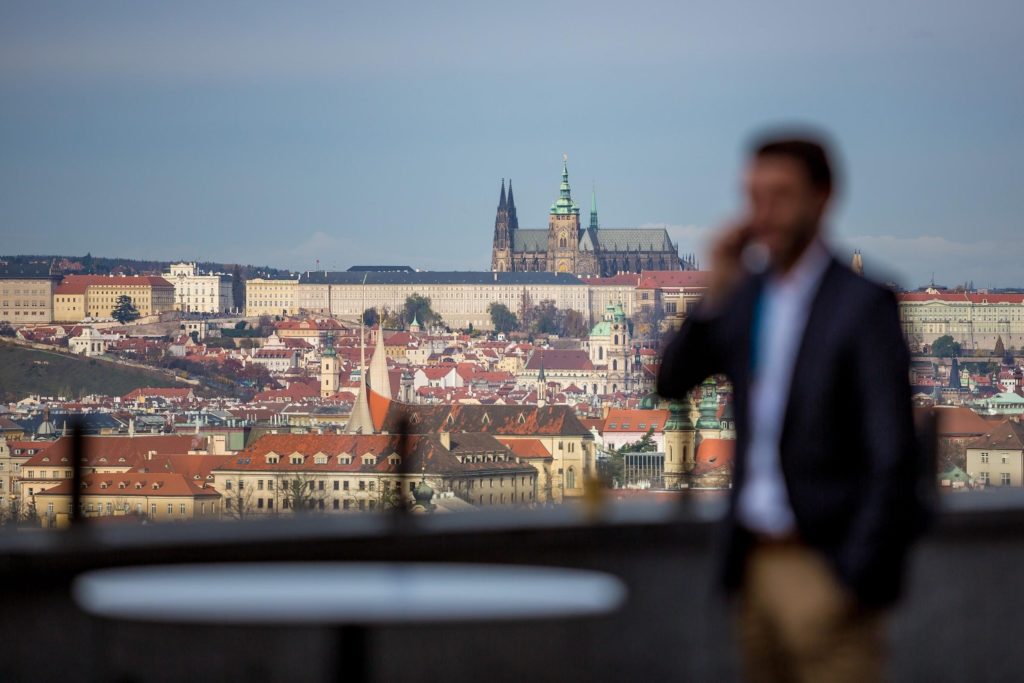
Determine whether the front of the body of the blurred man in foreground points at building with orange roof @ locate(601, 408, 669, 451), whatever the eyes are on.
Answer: no

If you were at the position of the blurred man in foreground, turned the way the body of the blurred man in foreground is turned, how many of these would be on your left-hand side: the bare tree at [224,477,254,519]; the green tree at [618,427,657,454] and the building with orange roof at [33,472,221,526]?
0

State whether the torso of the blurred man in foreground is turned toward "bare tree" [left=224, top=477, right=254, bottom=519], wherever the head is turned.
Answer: no

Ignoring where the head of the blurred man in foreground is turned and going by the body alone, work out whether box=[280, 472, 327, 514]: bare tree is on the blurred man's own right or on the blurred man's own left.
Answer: on the blurred man's own right

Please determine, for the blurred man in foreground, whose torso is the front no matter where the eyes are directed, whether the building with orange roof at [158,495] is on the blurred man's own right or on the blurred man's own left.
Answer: on the blurred man's own right

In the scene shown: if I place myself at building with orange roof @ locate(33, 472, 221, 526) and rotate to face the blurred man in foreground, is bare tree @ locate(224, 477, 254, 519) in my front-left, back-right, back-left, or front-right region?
front-left

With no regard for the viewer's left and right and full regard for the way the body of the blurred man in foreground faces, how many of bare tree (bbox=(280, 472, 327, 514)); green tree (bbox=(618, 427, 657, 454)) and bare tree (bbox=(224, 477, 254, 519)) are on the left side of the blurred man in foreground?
0

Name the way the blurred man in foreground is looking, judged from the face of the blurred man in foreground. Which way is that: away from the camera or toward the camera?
toward the camera

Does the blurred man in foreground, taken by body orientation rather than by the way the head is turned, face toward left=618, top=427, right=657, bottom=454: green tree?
no

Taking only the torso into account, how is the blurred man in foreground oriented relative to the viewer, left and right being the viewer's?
facing the viewer and to the left of the viewer
